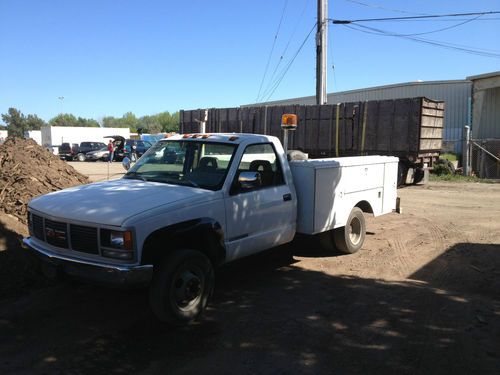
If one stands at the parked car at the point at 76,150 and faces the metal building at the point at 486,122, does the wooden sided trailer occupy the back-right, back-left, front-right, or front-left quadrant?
front-right

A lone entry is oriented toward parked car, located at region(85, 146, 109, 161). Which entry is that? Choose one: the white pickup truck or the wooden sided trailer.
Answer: the wooden sided trailer

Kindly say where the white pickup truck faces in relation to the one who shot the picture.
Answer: facing the viewer and to the left of the viewer

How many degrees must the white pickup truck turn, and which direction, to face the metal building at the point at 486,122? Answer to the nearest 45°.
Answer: approximately 180°

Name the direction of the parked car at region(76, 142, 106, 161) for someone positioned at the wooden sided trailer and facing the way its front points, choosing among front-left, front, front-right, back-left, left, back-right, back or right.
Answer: front

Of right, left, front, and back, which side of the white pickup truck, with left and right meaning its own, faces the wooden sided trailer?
back

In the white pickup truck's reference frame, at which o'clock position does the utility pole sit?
The utility pole is roughly at 5 o'clock from the white pickup truck.

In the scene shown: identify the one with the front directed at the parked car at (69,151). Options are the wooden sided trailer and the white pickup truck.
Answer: the wooden sided trailer

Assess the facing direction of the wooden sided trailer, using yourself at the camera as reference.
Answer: facing away from the viewer and to the left of the viewer

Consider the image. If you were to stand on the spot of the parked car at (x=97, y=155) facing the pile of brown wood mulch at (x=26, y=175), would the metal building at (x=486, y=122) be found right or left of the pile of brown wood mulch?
left

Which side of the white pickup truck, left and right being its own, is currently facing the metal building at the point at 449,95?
back
